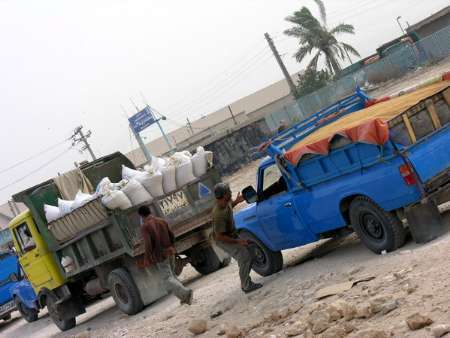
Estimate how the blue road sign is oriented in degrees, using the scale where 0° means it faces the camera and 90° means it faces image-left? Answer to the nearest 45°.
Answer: approximately 0°

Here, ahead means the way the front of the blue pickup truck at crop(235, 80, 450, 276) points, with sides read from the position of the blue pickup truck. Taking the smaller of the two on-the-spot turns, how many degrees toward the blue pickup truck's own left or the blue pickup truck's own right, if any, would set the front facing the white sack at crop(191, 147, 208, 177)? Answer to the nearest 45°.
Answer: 0° — it already faces it

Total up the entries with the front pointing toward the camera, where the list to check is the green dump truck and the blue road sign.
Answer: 1

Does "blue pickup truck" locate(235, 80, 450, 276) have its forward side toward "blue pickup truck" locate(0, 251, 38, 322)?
yes

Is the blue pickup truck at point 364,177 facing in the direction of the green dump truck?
yes

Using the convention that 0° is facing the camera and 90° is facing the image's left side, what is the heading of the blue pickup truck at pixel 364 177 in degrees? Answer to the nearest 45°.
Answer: approximately 135°
